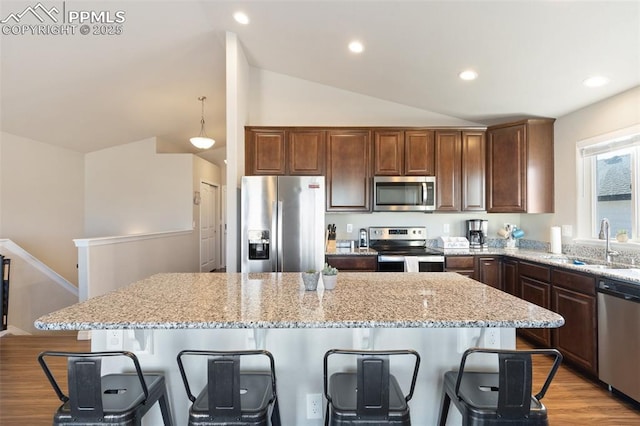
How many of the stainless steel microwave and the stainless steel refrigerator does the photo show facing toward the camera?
2

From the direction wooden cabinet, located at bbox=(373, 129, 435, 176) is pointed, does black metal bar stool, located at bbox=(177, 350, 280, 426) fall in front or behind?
in front

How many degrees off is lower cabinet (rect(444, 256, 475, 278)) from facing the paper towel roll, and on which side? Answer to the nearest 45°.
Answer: approximately 90° to its left

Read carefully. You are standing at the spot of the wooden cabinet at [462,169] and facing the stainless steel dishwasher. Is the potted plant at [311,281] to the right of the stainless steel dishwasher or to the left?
right

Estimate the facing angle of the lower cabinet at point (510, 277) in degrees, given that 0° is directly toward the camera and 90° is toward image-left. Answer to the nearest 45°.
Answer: approximately 45°

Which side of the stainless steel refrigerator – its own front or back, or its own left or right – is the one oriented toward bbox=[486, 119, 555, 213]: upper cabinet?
left

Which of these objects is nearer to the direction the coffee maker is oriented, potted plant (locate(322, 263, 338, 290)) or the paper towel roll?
the potted plant
